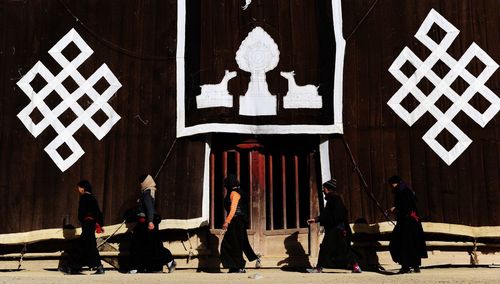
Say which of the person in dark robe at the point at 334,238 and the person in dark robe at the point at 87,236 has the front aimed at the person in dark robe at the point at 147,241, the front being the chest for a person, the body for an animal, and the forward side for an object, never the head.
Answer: the person in dark robe at the point at 334,238

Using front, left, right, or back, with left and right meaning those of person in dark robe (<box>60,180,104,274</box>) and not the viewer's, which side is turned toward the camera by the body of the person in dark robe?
left

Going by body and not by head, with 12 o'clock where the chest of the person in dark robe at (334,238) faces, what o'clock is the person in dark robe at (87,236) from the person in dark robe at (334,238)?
the person in dark robe at (87,236) is roughly at 12 o'clock from the person in dark robe at (334,238).

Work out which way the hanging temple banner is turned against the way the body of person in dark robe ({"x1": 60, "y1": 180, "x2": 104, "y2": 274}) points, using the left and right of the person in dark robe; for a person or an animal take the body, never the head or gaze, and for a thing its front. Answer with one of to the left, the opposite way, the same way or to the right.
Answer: to the left

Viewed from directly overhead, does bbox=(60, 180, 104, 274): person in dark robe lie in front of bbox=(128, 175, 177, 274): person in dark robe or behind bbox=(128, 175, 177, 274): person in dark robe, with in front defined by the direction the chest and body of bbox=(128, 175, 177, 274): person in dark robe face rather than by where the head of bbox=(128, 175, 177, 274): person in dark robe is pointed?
in front

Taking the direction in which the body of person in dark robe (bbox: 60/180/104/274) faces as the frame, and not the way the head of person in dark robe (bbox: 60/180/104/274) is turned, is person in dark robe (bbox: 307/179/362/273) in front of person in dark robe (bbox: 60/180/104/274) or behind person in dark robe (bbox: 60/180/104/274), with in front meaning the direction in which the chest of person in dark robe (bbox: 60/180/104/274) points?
behind

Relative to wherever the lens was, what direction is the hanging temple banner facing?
facing the viewer

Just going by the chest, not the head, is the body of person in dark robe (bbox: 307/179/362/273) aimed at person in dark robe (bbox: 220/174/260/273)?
yes

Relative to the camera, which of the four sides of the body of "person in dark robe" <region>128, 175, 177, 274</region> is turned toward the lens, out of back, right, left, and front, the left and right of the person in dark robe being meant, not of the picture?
left

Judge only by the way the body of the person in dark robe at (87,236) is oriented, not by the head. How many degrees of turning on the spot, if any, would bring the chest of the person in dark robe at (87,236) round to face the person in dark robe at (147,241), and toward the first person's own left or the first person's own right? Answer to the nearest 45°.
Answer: approximately 180°

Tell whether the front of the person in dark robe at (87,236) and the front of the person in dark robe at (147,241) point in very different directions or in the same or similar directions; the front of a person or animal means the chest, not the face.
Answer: same or similar directions

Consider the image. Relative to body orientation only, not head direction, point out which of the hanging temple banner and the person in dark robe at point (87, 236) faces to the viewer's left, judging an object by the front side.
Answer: the person in dark robe

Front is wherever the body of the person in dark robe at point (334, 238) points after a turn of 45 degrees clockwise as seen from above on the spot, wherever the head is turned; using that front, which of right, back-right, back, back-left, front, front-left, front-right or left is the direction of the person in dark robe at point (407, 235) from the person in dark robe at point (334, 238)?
back-right

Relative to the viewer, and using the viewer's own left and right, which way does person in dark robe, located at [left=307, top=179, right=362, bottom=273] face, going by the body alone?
facing to the left of the viewer
